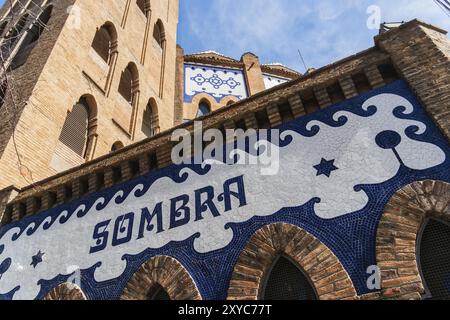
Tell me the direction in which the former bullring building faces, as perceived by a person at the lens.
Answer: facing the viewer and to the left of the viewer
